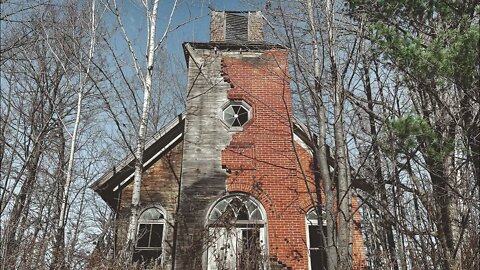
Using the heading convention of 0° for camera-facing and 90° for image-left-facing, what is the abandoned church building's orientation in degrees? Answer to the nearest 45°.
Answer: approximately 0°

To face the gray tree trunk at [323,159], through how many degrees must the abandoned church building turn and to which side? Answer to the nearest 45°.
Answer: approximately 45° to its left
